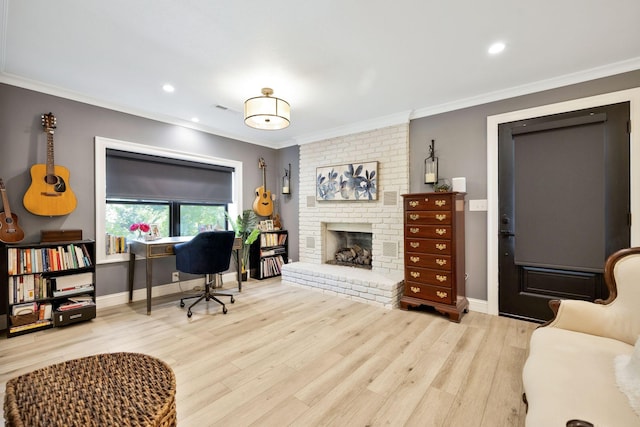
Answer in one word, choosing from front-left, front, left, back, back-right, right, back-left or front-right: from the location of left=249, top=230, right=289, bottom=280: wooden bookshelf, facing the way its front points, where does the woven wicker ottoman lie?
front-right

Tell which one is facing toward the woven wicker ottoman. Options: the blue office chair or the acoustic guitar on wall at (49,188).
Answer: the acoustic guitar on wall

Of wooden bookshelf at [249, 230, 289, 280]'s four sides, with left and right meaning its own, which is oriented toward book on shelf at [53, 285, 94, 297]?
right

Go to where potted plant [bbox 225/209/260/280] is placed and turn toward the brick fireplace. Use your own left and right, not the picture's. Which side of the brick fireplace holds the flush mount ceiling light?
right

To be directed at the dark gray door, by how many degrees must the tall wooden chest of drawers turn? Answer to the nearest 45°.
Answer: approximately 135° to its left

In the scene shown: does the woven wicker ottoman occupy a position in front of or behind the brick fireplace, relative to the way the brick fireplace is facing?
in front

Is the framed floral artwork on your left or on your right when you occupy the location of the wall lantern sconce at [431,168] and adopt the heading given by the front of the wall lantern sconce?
on your right

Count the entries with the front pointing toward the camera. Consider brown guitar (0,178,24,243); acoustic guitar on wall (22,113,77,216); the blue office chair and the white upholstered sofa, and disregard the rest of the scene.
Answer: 2

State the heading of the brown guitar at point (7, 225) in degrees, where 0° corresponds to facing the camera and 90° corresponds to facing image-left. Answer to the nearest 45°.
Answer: approximately 0°

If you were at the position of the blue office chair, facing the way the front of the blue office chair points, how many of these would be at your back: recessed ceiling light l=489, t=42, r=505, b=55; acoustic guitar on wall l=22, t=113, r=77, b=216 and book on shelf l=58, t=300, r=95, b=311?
1
